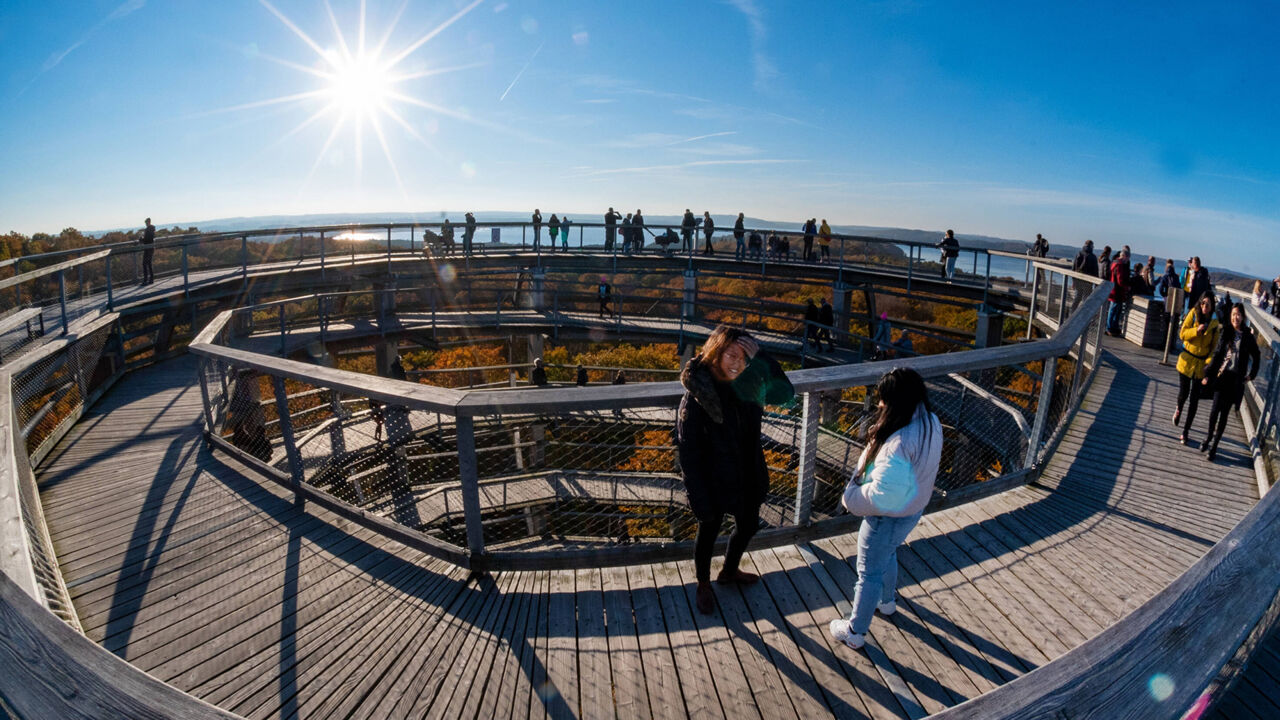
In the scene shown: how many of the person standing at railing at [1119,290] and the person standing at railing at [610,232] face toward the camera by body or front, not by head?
0

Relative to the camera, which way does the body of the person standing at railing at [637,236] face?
away from the camera

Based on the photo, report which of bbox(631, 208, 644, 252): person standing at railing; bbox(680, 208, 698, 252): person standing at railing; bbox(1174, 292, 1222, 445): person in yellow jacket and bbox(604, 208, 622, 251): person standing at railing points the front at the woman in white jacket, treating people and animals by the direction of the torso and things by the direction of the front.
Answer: bbox(1174, 292, 1222, 445): person in yellow jacket

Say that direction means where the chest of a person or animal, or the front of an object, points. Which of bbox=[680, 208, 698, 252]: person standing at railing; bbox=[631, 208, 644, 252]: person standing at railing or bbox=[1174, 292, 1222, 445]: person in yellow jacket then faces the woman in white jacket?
bbox=[1174, 292, 1222, 445]: person in yellow jacket

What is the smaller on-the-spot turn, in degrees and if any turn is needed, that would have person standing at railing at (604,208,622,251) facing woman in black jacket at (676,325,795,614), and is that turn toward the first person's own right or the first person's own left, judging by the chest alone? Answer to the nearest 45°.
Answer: approximately 180°

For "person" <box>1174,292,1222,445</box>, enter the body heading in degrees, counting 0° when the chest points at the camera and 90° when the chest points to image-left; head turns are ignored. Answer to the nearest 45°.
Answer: approximately 0°

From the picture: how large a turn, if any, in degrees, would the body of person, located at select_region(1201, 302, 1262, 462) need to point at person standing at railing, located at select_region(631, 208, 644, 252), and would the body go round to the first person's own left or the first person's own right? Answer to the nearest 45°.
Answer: approximately 135° to the first person's own right

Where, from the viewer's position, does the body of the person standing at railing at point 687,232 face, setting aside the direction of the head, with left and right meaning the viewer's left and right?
facing away from the viewer

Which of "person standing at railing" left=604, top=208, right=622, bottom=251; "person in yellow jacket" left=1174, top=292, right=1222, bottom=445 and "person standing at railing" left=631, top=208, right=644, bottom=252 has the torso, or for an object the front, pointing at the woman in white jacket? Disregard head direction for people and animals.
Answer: "person in yellow jacket" left=1174, top=292, right=1222, bottom=445

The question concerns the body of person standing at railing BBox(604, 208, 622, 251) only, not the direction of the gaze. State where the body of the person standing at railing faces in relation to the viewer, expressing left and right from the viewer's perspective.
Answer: facing away from the viewer

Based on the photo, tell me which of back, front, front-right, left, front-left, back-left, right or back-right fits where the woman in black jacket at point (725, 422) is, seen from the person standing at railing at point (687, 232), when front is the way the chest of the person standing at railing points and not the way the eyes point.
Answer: back

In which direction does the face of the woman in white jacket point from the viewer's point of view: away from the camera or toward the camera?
away from the camera

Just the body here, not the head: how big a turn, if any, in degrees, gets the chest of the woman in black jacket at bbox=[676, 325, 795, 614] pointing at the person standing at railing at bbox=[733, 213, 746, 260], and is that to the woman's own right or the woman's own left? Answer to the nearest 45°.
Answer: approximately 135° to the woman's own left

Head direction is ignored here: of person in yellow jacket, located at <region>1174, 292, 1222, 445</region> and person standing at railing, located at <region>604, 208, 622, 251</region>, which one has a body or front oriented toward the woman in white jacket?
person in yellow jacket, located at <region>1174, 292, 1222, 445</region>

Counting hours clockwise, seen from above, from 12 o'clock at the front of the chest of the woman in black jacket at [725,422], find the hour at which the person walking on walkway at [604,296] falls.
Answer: The person walking on walkway is roughly at 7 o'clock from the woman in black jacket.
